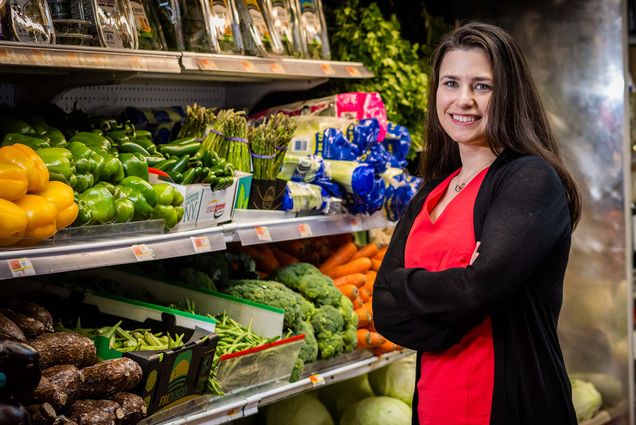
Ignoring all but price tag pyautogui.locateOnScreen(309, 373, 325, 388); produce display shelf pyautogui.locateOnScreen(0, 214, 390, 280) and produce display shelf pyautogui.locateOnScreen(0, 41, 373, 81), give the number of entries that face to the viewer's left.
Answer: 0

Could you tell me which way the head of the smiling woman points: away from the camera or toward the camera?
toward the camera

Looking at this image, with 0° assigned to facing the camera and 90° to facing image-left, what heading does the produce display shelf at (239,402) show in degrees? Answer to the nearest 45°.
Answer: approximately 315°

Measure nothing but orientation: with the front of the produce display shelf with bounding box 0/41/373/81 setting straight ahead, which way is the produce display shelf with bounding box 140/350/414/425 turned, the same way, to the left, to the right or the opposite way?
the same way

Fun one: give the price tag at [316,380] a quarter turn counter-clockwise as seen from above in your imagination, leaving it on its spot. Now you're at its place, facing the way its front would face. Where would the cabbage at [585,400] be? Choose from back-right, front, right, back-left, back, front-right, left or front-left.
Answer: front

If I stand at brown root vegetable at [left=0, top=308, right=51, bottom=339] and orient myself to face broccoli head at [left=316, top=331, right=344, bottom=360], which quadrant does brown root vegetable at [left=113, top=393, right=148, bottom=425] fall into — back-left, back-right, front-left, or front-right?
front-right

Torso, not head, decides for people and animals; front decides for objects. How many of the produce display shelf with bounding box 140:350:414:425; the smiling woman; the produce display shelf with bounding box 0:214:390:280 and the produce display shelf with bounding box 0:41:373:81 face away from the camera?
0

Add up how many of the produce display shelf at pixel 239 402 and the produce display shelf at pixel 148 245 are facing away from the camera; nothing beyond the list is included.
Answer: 0

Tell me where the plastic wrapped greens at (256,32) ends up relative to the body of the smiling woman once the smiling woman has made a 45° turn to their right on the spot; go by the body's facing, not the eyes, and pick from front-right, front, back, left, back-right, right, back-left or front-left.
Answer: front-right

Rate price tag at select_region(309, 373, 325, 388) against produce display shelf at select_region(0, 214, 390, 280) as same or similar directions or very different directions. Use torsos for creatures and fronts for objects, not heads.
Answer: same or similar directions

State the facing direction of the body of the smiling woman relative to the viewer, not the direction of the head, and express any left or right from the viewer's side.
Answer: facing the viewer and to the left of the viewer

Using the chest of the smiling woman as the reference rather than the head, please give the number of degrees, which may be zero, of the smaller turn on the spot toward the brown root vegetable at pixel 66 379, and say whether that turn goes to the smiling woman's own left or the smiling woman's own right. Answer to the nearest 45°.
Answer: approximately 45° to the smiling woman's own right

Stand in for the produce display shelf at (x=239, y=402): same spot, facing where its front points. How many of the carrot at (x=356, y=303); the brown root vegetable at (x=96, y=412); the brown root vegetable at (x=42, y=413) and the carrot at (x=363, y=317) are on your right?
2

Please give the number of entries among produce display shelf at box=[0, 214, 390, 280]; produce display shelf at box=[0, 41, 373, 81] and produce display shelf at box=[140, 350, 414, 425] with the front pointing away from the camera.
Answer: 0
